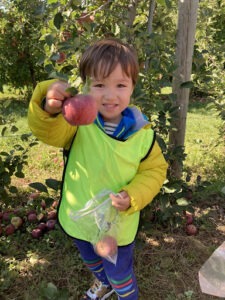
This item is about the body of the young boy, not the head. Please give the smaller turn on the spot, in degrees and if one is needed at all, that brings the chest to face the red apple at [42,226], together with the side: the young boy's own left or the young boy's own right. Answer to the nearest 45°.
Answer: approximately 135° to the young boy's own right

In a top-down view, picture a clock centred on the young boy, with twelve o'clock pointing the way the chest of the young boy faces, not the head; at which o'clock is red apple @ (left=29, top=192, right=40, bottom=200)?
The red apple is roughly at 5 o'clock from the young boy.

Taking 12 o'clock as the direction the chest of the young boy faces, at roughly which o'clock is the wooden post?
The wooden post is roughly at 7 o'clock from the young boy.

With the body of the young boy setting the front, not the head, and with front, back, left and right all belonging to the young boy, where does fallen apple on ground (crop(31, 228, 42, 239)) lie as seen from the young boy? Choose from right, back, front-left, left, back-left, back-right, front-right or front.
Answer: back-right

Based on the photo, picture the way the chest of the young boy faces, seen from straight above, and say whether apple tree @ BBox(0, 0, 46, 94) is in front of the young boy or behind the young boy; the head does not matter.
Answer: behind

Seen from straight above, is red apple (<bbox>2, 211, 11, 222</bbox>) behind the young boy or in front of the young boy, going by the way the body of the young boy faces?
behind

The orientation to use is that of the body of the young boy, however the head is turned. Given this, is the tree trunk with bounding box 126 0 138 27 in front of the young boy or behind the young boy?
behind

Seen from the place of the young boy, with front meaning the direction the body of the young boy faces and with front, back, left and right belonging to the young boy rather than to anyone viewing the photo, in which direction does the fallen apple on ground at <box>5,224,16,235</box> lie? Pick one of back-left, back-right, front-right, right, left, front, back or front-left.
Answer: back-right

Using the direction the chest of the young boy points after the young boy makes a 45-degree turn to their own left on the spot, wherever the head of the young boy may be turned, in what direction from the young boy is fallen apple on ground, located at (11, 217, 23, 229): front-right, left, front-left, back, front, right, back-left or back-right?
back

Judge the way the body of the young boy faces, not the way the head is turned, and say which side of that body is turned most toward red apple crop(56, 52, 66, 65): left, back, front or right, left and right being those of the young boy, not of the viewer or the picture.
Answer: back

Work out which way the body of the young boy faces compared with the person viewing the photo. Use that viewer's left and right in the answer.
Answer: facing the viewer

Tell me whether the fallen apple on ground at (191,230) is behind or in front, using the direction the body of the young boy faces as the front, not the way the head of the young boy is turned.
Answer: behind

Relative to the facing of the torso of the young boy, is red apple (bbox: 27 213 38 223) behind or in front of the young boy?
behind
